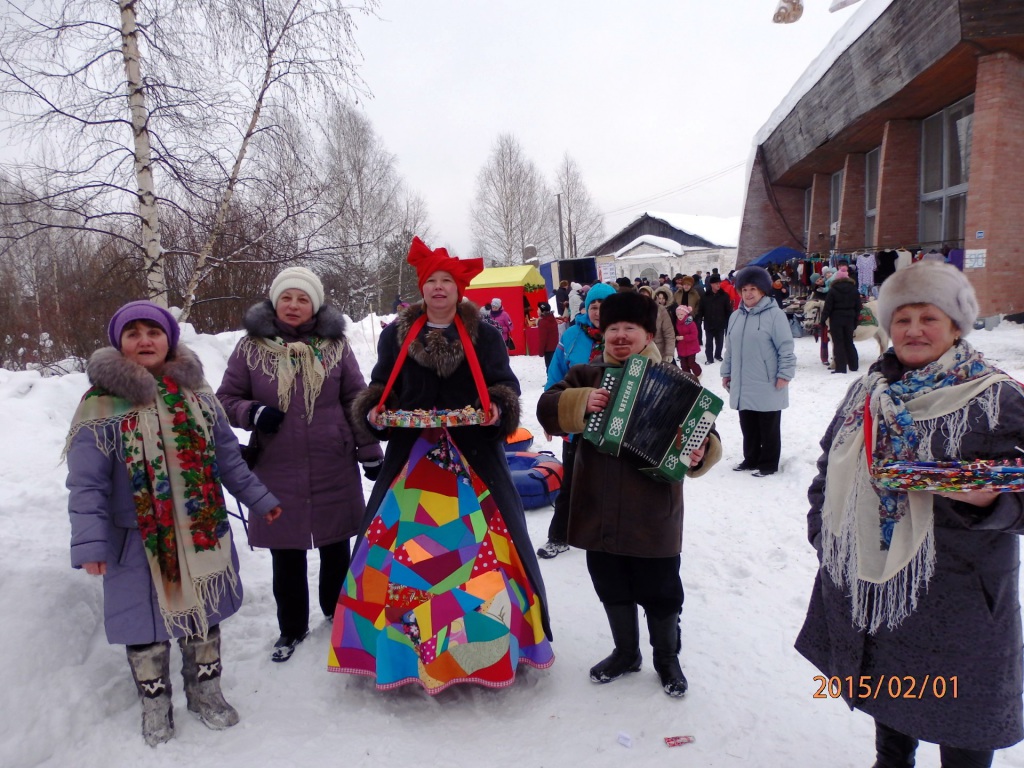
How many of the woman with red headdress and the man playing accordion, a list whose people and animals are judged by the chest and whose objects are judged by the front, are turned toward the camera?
2

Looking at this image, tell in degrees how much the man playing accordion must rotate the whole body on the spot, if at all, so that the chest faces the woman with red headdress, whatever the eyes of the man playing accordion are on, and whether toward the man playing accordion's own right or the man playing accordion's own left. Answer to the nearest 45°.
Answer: approximately 90° to the man playing accordion's own right

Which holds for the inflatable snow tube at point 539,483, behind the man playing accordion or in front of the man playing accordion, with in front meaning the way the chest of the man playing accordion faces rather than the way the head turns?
behind

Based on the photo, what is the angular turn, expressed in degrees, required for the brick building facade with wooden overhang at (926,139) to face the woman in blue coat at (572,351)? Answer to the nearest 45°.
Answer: approximately 45° to its left

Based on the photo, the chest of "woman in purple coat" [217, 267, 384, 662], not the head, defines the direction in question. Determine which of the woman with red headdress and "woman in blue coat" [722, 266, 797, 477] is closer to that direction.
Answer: the woman with red headdress

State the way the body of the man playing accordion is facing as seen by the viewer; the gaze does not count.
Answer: toward the camera

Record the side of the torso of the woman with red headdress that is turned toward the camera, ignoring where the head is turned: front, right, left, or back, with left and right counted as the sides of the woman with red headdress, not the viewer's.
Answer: front

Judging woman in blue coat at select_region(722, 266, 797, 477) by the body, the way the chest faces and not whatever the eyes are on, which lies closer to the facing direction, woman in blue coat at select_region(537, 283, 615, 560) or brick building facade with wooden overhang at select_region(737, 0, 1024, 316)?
the woman in blue coat

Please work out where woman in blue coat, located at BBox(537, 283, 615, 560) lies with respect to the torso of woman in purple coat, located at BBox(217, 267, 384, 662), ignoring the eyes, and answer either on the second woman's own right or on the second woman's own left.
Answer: on the second woman's own left

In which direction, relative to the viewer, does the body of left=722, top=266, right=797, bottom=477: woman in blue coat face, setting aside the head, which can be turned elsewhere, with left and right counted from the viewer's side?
facing the viewer and to the left of the viewer

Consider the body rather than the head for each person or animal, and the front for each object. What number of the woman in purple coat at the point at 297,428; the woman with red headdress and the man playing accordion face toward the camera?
3

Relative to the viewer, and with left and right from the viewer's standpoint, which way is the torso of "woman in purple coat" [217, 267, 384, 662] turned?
facing the viewer

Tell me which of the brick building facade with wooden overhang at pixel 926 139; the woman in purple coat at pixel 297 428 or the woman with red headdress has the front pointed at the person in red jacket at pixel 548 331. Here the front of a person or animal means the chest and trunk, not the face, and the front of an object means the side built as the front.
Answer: the brick building facade with wooden overhang

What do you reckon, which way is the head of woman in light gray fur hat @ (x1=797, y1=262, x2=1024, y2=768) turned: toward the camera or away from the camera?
toward the camera

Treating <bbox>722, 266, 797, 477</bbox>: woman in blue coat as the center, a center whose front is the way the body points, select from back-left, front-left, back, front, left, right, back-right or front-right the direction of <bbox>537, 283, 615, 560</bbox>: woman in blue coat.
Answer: front

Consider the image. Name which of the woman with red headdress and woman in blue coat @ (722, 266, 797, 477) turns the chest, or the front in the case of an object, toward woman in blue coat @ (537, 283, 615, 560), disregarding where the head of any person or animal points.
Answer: woman in blue coat @ (722, 266, 797, 477)

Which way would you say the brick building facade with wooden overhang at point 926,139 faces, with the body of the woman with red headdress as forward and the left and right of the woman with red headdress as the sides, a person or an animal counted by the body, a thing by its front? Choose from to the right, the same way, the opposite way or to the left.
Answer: to the right
